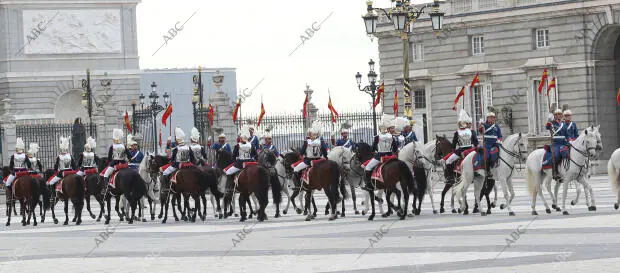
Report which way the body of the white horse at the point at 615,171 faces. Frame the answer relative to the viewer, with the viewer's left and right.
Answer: facing to the right of the viewer

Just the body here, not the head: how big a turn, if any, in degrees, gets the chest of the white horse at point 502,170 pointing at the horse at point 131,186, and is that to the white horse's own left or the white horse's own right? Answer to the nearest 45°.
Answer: approximately 180°

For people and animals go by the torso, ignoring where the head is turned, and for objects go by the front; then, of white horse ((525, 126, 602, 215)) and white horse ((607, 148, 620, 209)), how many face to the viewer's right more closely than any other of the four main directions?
2

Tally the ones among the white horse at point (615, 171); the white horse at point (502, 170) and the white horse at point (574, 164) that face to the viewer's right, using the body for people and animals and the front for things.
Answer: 3
